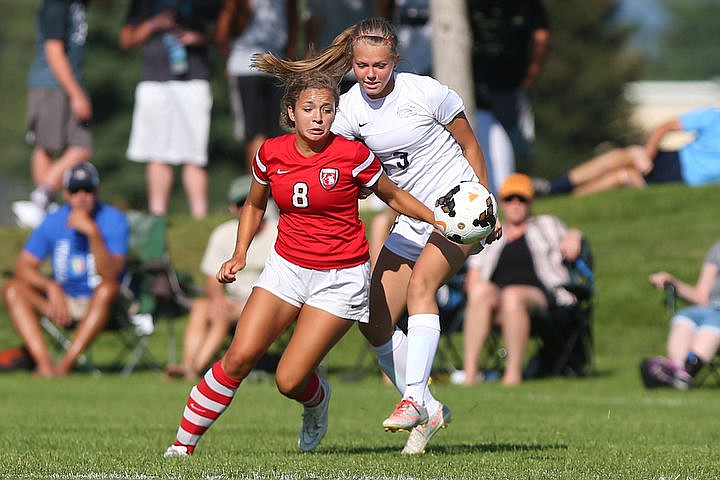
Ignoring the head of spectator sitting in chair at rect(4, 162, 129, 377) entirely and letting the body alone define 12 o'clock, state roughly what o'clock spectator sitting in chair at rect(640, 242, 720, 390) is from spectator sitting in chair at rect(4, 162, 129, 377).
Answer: spectator sitting in chair at rect(640, 242, 720, 390) is roughly at 10 o'clock from spectator sitting in chair at rect(4, 162, 129, 377).

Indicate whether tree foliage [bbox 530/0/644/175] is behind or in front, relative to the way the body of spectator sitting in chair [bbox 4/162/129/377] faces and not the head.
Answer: behind

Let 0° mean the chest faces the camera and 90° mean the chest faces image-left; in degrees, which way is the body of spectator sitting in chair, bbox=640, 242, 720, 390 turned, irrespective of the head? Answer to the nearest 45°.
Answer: approximately 45°

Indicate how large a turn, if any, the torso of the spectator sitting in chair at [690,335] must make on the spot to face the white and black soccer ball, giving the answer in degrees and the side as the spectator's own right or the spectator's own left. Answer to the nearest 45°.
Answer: approximately 45° to the spectator's own left

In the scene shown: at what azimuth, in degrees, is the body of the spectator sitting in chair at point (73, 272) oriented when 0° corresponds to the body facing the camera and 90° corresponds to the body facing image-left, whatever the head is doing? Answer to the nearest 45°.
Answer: approximately 0°

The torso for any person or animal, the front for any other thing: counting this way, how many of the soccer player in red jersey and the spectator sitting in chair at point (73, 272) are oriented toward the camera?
2

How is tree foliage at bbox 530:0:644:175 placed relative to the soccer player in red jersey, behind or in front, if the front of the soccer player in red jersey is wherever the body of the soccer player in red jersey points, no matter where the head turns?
behind

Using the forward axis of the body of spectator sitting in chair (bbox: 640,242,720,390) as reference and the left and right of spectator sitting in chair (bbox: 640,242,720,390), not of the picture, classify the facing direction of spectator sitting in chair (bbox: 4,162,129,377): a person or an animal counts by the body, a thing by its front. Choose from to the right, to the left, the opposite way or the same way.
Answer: to the left

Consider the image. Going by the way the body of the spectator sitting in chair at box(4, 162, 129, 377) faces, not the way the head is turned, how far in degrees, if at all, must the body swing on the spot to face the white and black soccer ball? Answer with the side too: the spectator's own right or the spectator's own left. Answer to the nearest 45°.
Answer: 0° — they already face it
